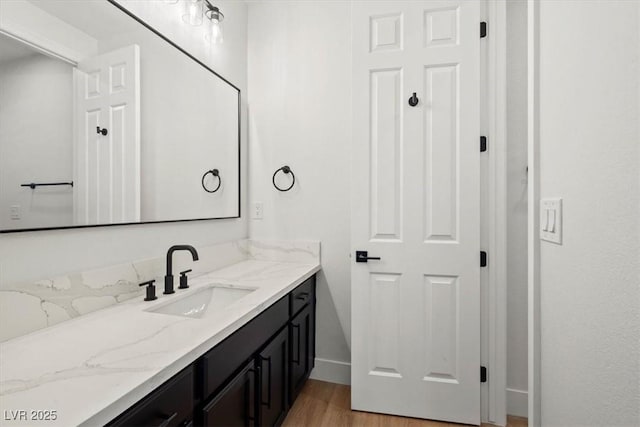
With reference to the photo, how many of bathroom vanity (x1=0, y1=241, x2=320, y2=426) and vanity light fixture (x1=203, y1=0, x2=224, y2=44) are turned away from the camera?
0

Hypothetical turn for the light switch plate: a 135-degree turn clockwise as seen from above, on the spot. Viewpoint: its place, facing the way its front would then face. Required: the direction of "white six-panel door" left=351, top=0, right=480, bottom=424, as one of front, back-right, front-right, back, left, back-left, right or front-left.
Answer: front-left

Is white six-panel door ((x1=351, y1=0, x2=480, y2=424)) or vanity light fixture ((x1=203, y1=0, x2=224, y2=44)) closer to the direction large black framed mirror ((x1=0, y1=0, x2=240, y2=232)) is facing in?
the white six-panel door

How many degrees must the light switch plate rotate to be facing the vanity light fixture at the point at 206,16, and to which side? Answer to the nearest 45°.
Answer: approximately 45° to its right

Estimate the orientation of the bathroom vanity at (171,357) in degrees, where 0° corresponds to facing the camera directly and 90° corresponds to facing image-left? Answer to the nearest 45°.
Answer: approximately 315°

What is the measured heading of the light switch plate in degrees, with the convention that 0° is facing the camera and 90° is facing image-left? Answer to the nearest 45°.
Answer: approximately 45°
